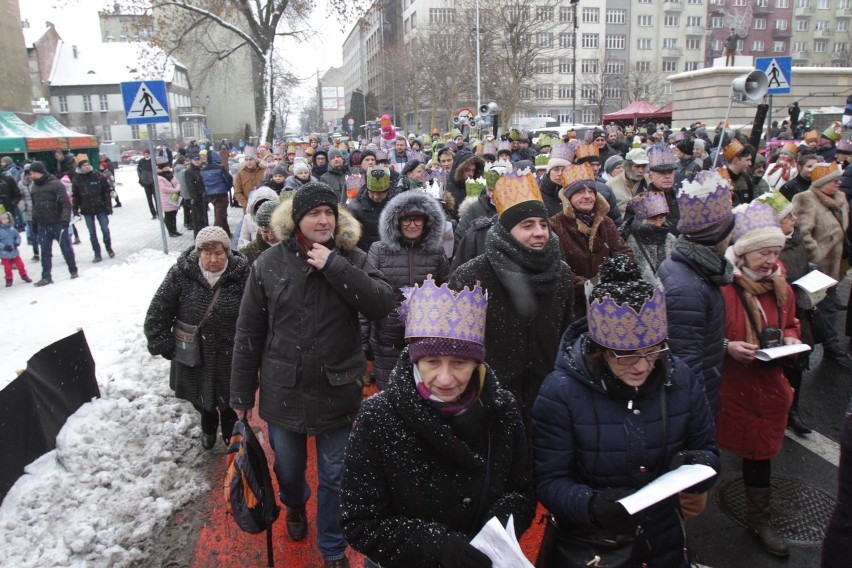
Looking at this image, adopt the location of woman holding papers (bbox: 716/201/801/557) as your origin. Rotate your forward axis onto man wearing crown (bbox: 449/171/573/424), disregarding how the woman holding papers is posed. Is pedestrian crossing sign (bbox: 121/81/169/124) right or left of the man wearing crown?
right

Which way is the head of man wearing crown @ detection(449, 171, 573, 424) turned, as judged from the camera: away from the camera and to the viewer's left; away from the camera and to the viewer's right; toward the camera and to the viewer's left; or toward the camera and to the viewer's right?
toward the camera and to the viewer's right

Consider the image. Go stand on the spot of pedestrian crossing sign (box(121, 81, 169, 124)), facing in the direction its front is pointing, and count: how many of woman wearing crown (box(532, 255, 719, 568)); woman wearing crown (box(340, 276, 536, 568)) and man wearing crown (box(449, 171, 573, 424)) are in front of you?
3

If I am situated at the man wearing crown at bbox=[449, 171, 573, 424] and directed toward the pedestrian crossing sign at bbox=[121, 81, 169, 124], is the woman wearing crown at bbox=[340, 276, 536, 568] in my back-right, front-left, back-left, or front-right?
back-left

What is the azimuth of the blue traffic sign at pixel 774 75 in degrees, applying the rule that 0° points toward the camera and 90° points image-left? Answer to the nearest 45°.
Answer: approximately 0°

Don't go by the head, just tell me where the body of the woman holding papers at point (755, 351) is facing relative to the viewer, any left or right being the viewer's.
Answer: facing the viewer and to the right of the viewer

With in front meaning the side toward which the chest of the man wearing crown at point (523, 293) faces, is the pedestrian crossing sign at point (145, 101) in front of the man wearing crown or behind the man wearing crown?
behind

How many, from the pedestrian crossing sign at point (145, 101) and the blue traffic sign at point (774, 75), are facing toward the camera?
2

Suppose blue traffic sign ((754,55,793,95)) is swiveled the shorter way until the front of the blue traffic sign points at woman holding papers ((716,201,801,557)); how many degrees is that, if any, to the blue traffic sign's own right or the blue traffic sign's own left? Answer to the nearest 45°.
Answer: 0° — it already faces them

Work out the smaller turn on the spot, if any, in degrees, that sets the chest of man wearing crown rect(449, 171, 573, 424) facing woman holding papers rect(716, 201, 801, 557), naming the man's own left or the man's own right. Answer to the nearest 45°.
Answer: approximately 45° to the man's own left

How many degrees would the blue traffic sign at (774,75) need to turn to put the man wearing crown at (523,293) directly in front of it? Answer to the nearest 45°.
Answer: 0° — it already faces them

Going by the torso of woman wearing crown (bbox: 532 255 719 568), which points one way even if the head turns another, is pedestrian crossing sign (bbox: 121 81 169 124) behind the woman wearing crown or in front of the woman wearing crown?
behind

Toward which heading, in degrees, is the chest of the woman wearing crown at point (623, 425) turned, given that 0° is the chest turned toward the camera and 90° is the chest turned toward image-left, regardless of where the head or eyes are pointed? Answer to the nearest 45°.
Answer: approximately 315°
